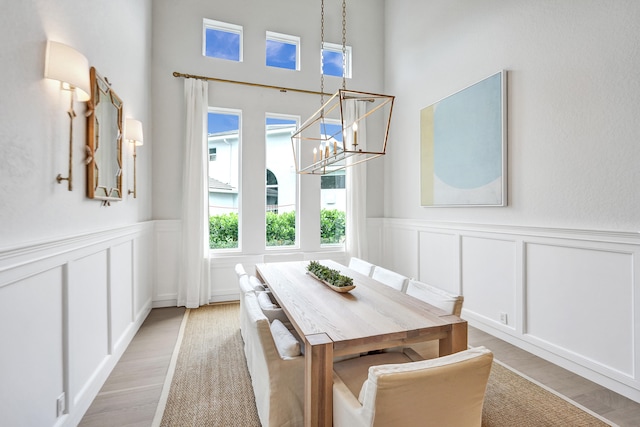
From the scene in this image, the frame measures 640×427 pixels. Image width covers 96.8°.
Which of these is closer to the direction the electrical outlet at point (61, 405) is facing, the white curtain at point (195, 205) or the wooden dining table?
the wooden dining table

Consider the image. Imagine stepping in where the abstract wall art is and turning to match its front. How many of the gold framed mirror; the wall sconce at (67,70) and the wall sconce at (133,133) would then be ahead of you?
3

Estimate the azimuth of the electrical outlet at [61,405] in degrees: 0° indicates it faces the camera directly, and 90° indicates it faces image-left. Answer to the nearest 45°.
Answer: approximately 315°

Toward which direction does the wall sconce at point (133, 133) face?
to the viewer's right

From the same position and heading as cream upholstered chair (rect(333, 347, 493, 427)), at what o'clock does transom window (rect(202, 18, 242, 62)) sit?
The transom window is roughly at 12 o'clock from the cream upholstered chair.

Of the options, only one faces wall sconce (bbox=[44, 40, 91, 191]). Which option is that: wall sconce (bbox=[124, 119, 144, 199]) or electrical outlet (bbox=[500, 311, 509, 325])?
the electrical outlet
